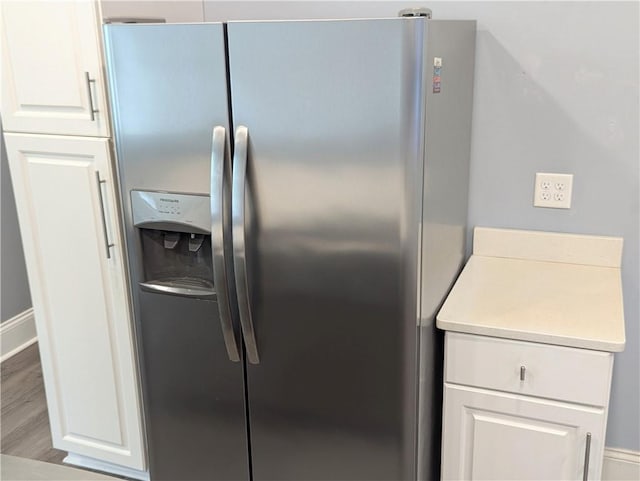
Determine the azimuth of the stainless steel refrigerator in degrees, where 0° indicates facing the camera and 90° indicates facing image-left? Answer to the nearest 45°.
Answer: approximately 0°

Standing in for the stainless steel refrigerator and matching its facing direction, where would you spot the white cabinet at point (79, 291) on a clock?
The white cabinet is roughly at 4 o'clock from the stainless steel refrigerator.

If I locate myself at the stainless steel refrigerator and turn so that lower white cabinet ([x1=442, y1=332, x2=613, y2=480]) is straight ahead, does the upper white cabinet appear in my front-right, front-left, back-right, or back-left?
back-left

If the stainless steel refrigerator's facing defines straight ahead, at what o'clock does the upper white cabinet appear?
The upper white cabinet is roughly at 4 o'clock from the stainless steel refrigerator.

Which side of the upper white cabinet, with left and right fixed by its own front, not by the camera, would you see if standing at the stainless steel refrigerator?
left

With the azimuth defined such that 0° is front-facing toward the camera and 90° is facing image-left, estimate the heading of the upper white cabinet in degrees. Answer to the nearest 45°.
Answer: approximately 45°

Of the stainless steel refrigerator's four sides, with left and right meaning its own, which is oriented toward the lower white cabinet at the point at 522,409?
left

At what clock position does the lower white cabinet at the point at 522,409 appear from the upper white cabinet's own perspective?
The lower white cabinet is roughly at 9 o'clock from the upper white cabinet.
